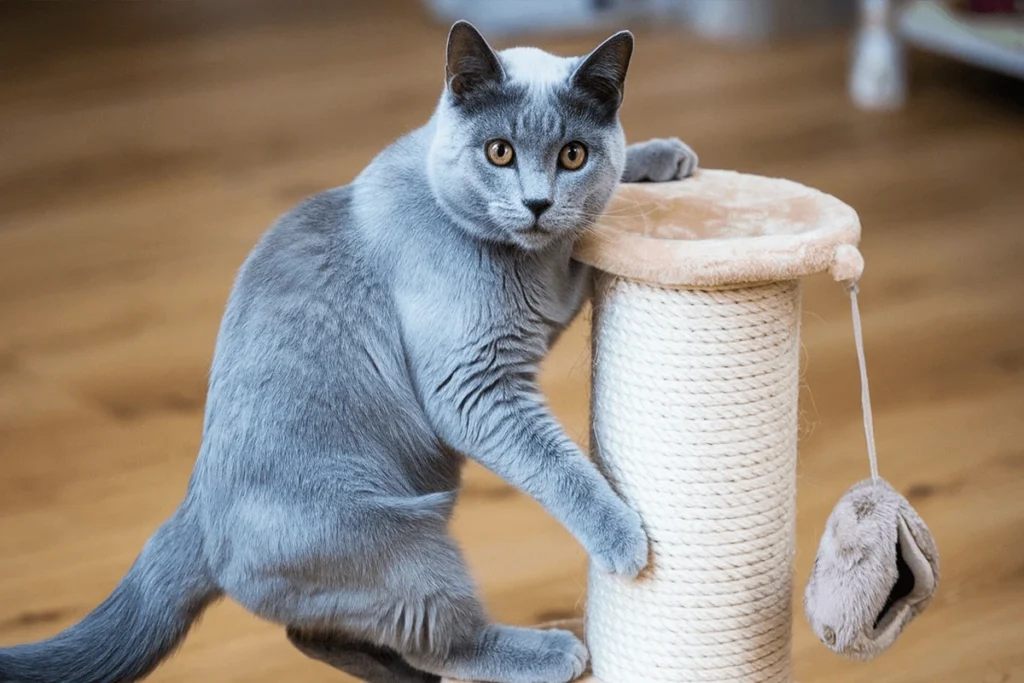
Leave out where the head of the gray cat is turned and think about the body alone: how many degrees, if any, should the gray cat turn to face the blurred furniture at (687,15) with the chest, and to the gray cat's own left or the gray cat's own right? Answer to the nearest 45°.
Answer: approximately 45° to the gray cat's own left

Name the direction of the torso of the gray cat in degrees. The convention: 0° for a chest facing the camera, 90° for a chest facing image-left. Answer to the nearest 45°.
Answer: approximately 270°

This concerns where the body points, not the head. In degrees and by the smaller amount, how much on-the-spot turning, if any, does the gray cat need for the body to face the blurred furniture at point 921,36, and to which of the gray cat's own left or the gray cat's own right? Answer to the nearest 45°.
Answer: approximately 45° to the gray cat's own left

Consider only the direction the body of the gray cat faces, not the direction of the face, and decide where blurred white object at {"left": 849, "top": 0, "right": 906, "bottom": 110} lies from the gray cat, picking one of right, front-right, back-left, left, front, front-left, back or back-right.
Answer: front-left
